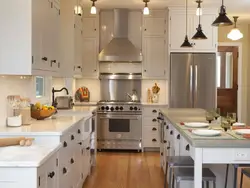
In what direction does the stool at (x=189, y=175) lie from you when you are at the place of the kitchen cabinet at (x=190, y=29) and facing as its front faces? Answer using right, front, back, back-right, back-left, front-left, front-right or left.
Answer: front

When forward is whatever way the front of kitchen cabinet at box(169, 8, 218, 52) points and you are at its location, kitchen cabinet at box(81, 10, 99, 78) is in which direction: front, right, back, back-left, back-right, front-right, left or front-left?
right

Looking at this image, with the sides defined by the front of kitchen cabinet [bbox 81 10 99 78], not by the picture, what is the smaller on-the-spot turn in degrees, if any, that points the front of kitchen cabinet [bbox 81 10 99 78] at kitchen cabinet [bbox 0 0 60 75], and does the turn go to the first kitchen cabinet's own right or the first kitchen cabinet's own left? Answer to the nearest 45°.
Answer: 0° — it already faces it

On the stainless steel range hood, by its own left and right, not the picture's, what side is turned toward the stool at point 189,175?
front

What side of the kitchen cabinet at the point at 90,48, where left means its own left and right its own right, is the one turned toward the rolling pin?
front

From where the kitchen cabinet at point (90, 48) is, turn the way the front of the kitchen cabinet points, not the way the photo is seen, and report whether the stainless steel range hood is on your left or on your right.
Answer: on your left

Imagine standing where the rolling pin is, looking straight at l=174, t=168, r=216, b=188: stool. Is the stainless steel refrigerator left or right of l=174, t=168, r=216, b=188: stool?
left

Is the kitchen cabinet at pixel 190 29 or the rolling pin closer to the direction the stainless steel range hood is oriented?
the rolling pin
